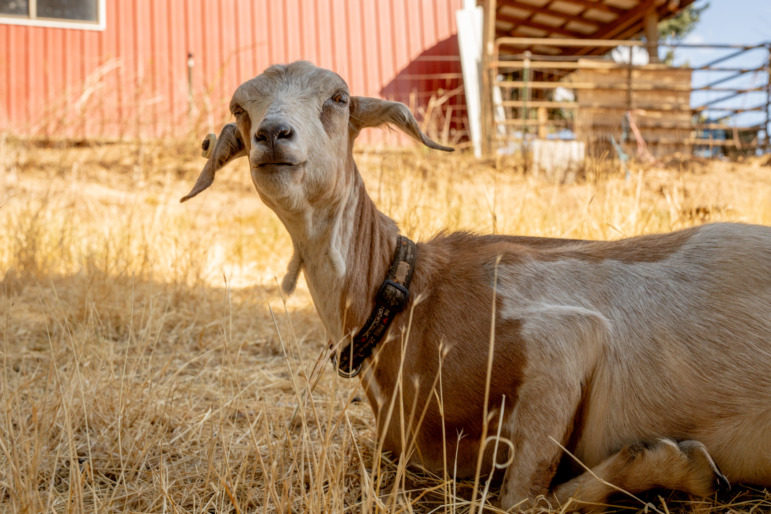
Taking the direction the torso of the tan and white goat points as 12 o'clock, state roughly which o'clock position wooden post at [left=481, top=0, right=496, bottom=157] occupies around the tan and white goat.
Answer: The wooden post is roughly at 3 o'clock from the tan and white goat.

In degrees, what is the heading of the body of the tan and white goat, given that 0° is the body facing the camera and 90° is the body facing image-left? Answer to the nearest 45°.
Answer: approximately 90°

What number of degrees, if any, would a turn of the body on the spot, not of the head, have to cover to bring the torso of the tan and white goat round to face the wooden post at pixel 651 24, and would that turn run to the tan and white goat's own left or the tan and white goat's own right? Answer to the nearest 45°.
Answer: approximately 90° to the tan and white goat's own right

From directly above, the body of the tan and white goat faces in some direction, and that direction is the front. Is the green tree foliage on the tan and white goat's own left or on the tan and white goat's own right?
on the tan and white goat's own right
